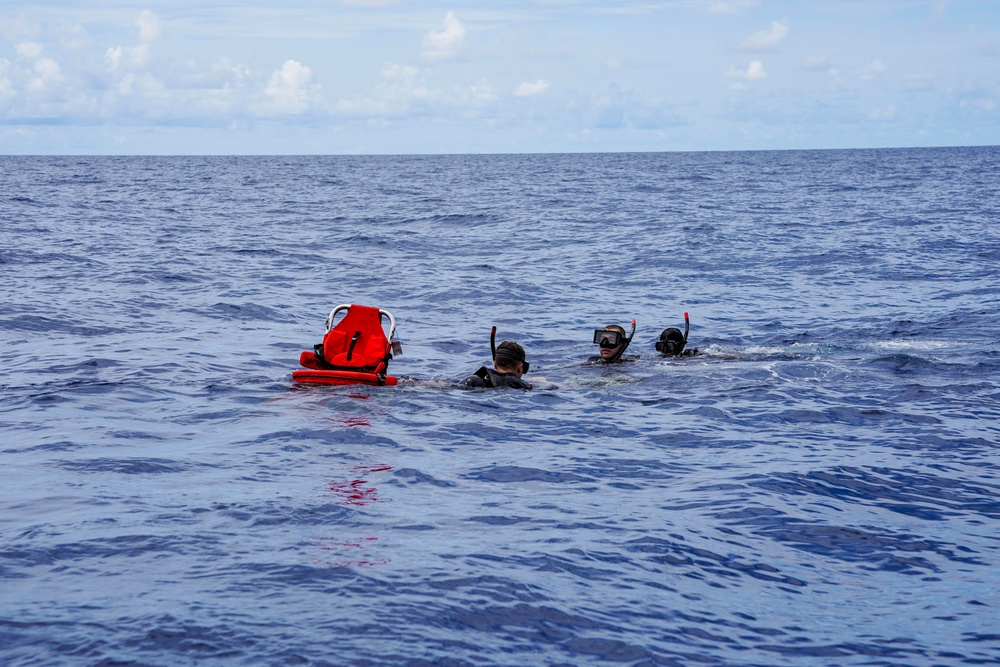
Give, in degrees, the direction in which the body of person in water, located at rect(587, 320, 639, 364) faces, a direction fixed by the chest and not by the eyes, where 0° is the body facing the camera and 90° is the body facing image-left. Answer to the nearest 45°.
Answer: approximately 45°

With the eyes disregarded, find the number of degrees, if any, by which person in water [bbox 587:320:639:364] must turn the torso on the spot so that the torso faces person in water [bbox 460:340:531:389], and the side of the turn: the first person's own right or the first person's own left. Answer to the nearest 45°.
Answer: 0° — they already face them
